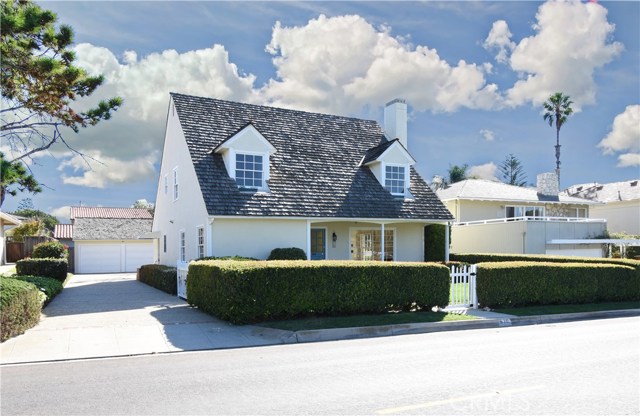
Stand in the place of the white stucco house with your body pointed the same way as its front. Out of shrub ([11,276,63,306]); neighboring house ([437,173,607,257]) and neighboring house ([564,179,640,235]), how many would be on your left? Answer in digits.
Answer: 2

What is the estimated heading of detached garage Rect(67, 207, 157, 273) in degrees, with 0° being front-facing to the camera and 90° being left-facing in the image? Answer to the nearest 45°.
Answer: approximately 0°

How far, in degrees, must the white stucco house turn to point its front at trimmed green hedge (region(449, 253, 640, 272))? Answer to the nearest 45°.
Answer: approximately 45° to its left

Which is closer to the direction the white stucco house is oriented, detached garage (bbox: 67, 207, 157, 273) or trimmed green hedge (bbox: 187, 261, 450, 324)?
the trimmed green hedge

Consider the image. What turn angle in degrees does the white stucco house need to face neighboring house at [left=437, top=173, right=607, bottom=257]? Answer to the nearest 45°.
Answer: approximately 90° to its left

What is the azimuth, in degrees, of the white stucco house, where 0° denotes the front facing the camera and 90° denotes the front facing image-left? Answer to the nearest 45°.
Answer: approximately 315°
